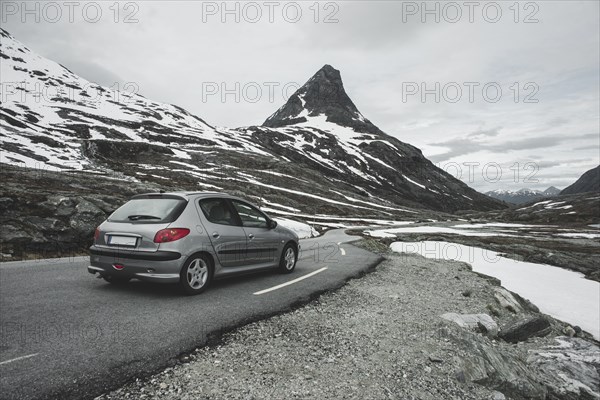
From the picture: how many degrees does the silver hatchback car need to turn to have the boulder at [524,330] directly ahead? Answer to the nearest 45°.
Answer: approximately 45° to its right

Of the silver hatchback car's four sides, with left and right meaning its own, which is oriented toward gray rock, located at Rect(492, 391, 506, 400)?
right

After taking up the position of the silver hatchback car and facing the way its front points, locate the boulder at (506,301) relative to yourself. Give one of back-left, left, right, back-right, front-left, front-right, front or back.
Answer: front-right

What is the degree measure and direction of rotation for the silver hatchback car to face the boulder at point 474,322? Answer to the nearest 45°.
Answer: approximately 45° to its right

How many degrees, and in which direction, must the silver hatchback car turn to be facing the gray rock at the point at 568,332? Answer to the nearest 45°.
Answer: approximately 45° to its right

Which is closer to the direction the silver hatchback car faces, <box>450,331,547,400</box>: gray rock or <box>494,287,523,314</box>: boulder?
the boulder

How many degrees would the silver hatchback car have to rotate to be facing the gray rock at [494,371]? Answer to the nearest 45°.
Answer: approximately 90° to its right

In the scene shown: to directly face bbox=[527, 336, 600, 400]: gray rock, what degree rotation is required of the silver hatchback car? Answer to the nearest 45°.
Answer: approximately 45° to its right

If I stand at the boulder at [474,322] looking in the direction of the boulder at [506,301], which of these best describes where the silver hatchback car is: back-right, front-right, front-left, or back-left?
back-left

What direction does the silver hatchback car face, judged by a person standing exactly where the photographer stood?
facing away from the viewer and to the right of the viewer
